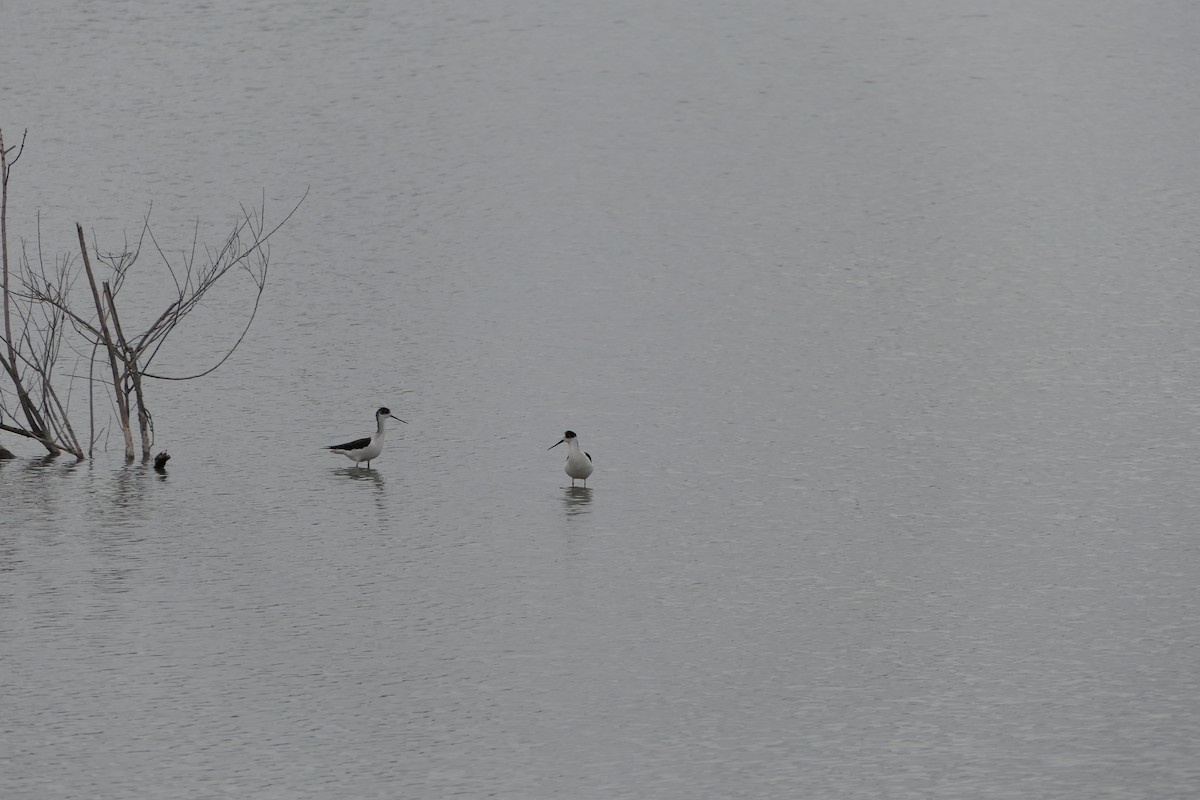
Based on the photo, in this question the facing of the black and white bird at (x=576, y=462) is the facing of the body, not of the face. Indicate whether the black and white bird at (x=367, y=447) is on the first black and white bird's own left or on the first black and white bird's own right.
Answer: on the first black and white bird's own right

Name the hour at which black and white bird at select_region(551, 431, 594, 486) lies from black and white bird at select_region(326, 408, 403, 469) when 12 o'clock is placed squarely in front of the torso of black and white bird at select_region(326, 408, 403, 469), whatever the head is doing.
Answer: black and white bird at select_region(551, 431, 594, 486) is roughly at 1 o'clock from black and white bird at select_region(326, 408, 403, 469).

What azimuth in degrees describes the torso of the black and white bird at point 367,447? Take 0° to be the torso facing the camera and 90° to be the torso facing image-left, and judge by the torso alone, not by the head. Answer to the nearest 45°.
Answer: approximately 270°

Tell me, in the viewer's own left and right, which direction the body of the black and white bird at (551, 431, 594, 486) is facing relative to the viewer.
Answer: facing the viewer and to the left of the viewer
